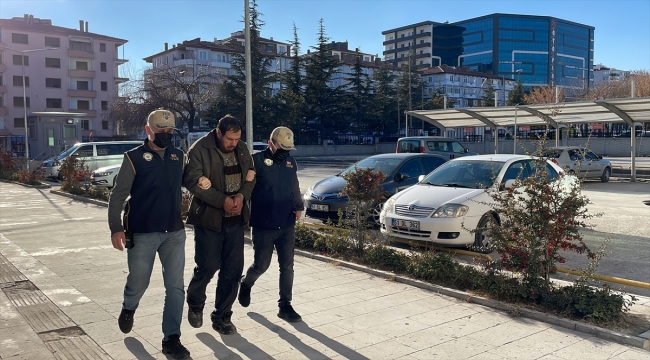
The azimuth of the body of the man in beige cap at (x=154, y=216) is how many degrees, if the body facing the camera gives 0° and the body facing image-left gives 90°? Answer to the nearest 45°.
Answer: approximately 315°

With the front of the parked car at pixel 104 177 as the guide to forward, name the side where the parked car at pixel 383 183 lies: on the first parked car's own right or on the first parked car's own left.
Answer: on the first parked car's own left

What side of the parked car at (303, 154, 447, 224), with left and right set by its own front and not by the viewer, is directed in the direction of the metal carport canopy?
back

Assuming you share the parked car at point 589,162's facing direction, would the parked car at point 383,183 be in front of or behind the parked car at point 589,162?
behind

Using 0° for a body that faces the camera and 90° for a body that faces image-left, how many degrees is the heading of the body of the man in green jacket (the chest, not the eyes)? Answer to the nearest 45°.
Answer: approximately 315°

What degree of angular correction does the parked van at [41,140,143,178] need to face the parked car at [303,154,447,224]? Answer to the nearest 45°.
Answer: approximately 45° to its left

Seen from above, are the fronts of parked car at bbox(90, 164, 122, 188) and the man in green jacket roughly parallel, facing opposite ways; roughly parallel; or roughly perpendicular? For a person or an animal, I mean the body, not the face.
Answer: roughly perpendicular

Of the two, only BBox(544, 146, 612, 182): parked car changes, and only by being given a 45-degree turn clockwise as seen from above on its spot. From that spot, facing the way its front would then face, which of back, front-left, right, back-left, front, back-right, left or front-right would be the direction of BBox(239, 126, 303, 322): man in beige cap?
right

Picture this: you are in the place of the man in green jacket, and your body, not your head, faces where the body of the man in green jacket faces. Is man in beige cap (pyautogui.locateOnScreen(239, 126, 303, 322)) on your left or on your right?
on your left

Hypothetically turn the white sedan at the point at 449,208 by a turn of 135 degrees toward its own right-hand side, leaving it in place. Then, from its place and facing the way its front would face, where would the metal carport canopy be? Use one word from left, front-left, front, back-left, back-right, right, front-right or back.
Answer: front
